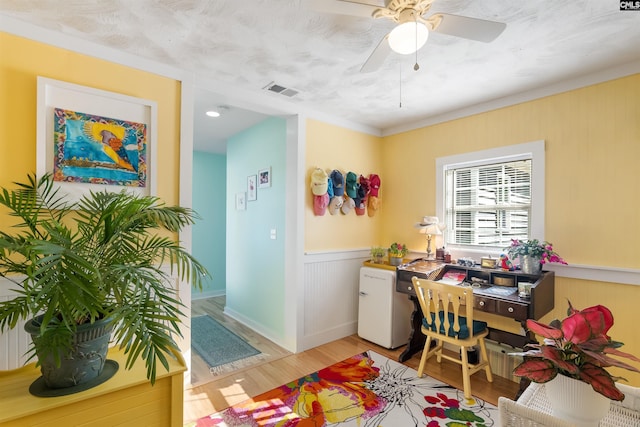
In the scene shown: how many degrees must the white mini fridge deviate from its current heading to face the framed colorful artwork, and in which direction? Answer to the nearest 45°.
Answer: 0° — it already faces it

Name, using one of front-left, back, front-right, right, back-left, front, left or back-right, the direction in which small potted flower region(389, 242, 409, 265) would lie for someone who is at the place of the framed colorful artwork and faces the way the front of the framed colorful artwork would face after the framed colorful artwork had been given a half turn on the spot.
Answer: back-right

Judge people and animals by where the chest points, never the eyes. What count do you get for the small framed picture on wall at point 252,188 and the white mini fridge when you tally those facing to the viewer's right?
0

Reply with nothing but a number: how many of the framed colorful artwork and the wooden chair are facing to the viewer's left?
0

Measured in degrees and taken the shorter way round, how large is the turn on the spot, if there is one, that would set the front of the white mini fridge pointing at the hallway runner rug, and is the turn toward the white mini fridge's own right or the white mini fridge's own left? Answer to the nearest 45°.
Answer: approximately 45° to the white mini fridge's own right

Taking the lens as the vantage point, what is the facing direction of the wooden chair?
facing away from the viewer and to the right of the viewer

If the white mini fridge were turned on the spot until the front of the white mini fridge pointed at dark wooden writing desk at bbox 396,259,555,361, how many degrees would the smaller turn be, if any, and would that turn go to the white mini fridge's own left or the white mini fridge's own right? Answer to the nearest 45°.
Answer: approximately 90° to the white mini fridge's own left

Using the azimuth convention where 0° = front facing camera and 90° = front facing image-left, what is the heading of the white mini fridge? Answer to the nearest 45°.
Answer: approximately 45°

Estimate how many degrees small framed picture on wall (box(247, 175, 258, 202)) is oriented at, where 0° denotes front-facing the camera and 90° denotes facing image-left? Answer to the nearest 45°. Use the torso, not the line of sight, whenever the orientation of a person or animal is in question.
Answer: approximately 45°

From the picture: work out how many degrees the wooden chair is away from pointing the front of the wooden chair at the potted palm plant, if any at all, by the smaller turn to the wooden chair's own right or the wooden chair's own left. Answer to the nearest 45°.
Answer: approximately 180°

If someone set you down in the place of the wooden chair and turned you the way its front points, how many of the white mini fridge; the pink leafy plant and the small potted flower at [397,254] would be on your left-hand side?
2
